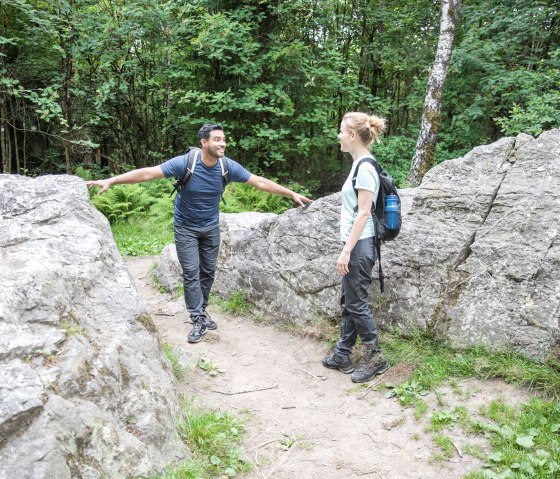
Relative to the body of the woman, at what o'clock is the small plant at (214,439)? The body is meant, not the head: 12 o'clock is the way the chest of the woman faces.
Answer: The small plant is roughly at 10 o'clock from the woman.

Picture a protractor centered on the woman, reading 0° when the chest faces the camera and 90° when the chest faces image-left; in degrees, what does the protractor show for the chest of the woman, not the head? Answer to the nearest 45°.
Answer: approximately 90°

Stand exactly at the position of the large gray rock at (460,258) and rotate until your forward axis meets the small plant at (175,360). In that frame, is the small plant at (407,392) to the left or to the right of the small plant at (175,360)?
left

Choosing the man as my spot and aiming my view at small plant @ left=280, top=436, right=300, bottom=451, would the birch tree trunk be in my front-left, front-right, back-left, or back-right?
back-left

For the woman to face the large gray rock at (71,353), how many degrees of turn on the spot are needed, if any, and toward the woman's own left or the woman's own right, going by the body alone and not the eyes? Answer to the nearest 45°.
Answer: approximately 45° to the woman's own left

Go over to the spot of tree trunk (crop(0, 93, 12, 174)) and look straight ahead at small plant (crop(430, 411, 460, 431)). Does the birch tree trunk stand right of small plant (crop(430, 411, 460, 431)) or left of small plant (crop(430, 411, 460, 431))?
left

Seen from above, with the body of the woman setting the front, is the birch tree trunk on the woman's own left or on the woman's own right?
on the woman's own right

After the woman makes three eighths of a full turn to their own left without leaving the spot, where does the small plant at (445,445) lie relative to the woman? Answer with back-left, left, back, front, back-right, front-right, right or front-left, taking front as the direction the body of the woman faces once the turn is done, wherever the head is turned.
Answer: front

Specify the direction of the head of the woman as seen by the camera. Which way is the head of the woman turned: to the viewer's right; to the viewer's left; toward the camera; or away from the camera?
to the viewer's left
